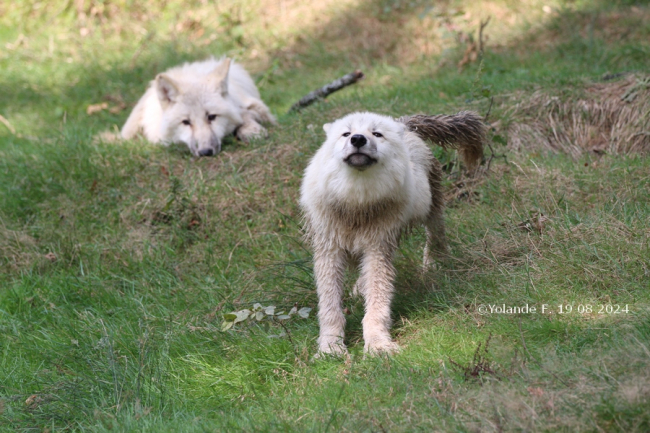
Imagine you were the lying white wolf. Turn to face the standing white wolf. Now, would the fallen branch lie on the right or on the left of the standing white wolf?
left

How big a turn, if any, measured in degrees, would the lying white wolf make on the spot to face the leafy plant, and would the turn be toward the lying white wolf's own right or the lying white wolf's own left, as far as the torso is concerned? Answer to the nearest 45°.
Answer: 0° — it already faces it

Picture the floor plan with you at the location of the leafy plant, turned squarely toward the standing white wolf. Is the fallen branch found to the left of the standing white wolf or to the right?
left

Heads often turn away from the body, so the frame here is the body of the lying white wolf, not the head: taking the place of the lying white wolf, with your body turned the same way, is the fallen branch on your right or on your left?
on your left

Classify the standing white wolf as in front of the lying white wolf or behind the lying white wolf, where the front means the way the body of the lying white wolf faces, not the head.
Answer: in front

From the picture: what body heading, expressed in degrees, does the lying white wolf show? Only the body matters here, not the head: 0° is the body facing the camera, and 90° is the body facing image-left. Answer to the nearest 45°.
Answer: approximately 0°
